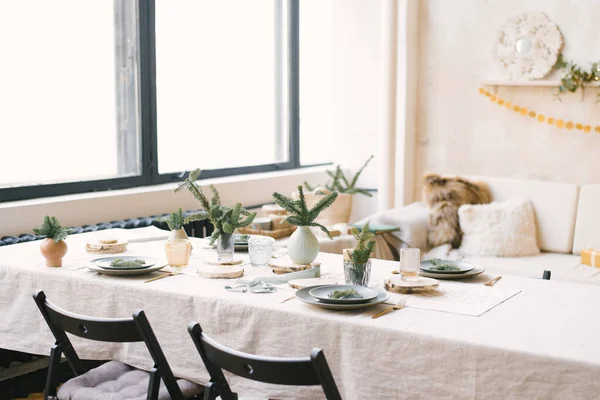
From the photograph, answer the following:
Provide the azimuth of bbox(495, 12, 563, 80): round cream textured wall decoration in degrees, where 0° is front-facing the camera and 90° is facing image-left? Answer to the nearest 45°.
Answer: approximately 0°

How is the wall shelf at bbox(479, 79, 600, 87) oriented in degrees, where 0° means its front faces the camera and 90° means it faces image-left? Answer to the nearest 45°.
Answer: approximately 0°

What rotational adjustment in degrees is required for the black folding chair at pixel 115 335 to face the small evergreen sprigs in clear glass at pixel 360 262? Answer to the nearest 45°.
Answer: approximately 45° to its right

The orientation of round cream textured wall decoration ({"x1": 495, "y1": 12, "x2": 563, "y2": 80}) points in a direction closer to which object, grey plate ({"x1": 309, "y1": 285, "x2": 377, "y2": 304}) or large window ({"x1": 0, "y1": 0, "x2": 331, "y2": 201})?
the grey plate

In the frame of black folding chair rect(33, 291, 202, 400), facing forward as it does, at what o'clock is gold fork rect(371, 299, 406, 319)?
The gold fork is roughly at 2 o'clock from the black folding chair.

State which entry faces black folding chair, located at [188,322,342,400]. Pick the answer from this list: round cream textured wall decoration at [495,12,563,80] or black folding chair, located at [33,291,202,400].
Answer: the round cream textured wall decoration

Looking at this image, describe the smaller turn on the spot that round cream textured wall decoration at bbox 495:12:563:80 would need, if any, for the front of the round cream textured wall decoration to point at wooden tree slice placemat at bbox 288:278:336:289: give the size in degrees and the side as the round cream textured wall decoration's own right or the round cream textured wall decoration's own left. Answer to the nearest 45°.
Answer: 0° — it already faces it

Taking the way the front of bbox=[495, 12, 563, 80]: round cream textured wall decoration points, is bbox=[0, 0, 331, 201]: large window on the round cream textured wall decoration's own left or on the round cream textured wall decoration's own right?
on the round cream textured wall decoration's own right

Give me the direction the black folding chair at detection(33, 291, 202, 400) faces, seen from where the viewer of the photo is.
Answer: facing away from the viewer and to the right of the viewer
